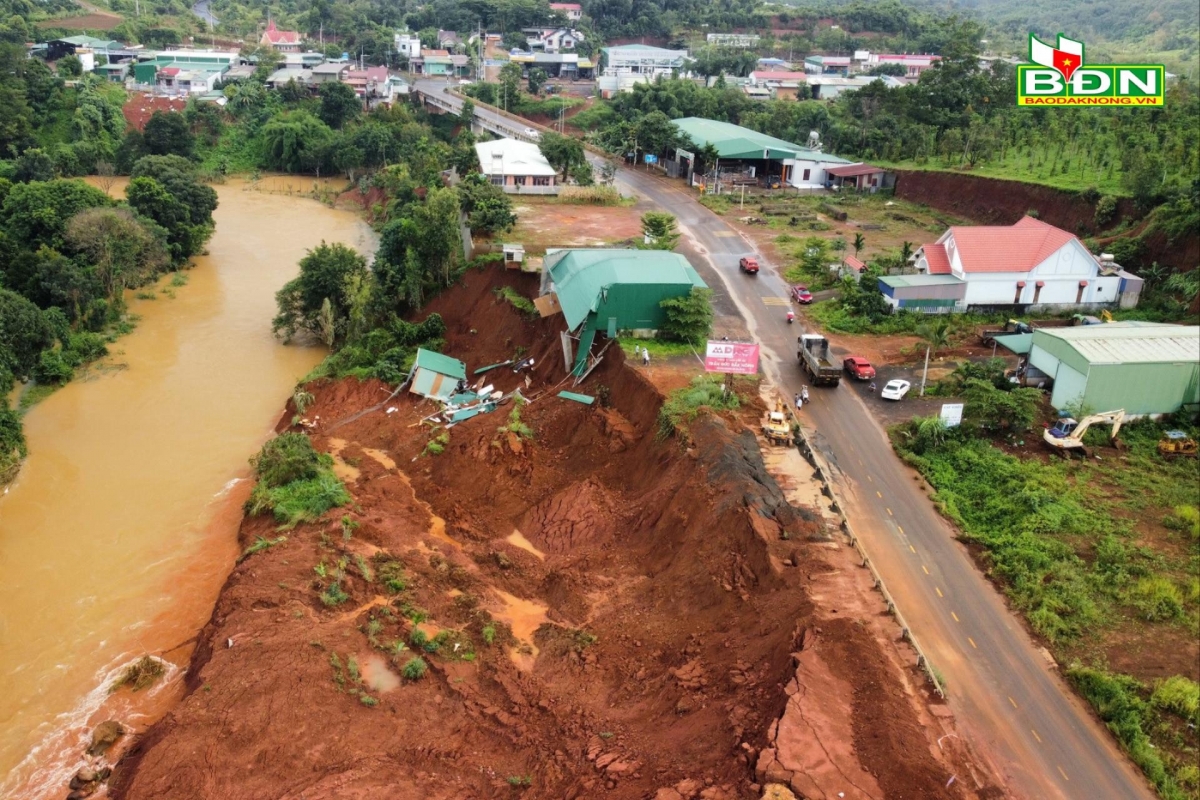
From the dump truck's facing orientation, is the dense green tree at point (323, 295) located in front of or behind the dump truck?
in front

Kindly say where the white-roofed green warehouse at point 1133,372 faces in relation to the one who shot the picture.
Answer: facing the viewer and to the left of the viewer

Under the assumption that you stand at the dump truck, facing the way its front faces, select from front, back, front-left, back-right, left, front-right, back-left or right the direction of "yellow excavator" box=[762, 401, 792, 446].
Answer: back-left

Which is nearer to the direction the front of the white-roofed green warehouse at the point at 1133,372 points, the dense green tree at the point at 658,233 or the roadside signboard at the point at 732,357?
the roadside signboard

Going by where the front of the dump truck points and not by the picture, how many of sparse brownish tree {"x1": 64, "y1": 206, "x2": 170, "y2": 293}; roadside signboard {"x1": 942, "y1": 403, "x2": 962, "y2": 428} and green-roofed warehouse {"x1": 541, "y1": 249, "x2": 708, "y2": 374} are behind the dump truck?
1

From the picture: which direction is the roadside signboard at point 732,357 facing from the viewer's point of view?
toward the camera

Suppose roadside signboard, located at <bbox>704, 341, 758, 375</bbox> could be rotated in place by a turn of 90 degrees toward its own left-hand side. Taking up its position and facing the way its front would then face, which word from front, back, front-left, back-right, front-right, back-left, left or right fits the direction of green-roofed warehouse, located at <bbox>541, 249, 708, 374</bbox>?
back-left

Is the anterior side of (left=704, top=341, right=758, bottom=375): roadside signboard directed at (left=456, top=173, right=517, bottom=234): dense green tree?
no

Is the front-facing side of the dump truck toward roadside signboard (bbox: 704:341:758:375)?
no

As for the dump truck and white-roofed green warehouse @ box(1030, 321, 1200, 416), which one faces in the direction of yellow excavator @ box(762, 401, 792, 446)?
the white-roofed green warehouse

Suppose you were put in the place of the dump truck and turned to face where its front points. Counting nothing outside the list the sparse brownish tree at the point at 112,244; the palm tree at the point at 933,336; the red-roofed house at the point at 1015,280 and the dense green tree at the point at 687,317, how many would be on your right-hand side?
2

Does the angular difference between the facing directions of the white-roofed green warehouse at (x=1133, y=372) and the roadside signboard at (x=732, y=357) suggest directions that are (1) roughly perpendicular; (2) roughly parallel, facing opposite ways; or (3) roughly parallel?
roughly perpendicular

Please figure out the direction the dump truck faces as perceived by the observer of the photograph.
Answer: facing away from the viewer and to the left of the viewer

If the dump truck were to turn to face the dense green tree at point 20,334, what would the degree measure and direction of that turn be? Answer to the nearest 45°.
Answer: approximately 45° to its left

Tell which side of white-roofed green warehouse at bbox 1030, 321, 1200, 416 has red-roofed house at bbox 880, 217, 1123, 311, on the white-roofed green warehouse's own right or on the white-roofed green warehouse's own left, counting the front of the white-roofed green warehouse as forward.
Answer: on the white-roofed green warehouse's own right

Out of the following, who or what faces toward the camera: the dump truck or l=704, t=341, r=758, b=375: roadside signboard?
the roadside signboard

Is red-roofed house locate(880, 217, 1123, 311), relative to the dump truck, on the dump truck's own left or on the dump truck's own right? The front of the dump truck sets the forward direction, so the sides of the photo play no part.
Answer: on the dump truck's own right

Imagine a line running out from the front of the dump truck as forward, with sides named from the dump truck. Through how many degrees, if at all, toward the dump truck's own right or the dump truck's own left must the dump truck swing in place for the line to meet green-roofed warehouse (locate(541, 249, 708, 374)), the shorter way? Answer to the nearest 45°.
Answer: approximately 45° to the dump truck's own left

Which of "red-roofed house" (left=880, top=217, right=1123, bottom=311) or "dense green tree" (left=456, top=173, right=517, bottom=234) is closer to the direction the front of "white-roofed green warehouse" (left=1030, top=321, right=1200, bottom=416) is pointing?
the dense green tree

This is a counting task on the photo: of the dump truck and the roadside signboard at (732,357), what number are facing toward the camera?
1
